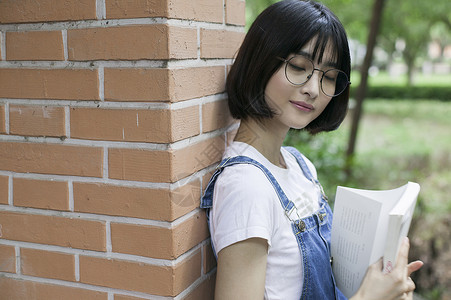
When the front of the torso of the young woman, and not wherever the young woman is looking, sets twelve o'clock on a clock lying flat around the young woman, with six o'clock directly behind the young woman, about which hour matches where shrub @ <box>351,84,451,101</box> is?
The shrub is roughly at 8 o'clock from the young woman.

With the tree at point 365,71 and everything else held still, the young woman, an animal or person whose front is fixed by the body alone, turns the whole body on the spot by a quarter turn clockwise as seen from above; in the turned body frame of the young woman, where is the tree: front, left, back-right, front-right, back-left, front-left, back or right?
back-right

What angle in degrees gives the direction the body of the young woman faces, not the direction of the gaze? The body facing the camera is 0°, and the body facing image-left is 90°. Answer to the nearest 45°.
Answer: approximately 315°
